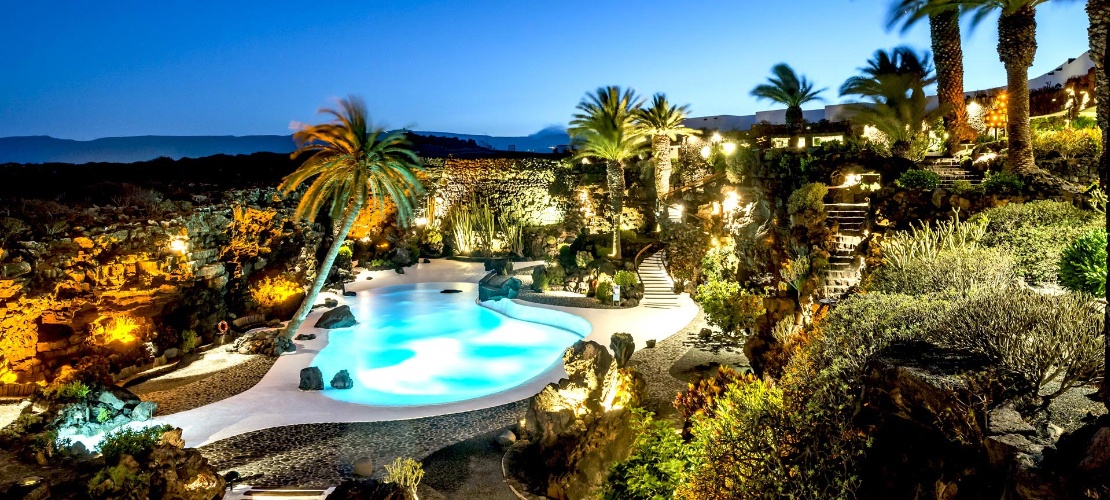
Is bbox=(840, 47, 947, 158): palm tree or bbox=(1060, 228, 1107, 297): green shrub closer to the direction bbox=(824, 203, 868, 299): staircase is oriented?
the green shrub

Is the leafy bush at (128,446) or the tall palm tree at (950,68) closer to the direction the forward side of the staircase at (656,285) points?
the leafy bush

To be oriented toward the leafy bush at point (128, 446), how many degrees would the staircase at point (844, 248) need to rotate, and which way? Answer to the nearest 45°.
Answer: approximately 45° to its right

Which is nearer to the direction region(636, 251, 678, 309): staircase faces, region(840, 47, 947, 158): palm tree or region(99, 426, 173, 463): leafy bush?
the leafy bush

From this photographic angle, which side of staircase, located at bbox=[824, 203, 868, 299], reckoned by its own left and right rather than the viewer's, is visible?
front

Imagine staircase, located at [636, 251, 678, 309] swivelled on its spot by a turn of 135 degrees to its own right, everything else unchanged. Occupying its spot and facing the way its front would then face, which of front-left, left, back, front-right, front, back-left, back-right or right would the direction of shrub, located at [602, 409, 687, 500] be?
back-left

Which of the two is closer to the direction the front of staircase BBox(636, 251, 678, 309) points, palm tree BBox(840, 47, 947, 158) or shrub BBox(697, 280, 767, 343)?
the shrub

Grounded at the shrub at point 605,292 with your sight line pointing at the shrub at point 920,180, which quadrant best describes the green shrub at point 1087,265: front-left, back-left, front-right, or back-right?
front-right

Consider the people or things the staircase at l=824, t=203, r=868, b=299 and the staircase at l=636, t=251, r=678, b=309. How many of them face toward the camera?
2

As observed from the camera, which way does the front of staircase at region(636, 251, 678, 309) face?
facing the viewer

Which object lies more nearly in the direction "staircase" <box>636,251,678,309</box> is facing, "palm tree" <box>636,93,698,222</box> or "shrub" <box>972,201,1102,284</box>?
the shrub
